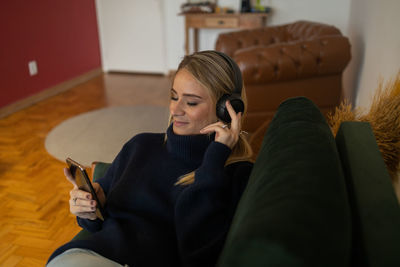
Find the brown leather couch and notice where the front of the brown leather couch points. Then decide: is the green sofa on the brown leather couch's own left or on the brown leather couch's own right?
on the brown leather couch's own left

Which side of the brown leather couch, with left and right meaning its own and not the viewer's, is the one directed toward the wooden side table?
right

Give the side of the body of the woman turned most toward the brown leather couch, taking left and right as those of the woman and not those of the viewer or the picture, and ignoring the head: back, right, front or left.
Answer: back

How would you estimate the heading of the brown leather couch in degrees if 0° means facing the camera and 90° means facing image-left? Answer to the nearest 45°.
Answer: approximately 90°

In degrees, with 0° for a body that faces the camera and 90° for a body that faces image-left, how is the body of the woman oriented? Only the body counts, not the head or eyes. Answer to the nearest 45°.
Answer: approximately 45°

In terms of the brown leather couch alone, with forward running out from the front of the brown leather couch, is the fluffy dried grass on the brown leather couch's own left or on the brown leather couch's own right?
on the brown leather couch's own left
